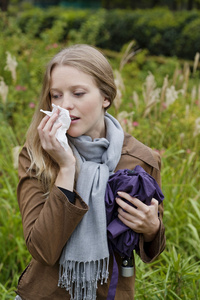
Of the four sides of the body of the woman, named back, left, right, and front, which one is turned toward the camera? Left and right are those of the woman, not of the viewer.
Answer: front

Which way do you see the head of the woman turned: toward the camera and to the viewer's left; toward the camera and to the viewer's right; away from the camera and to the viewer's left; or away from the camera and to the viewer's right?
toward the camera and to the viewer's left
